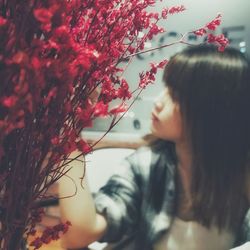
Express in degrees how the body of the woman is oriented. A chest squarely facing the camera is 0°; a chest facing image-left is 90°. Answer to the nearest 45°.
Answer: approximately 45°
